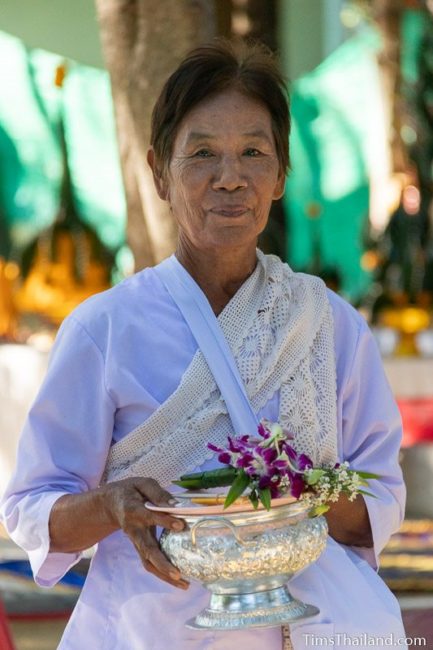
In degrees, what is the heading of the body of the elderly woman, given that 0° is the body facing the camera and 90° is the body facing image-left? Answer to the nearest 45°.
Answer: approximately 0°

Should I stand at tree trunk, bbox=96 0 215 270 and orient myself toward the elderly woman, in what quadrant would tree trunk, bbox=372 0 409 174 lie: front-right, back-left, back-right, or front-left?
back-left

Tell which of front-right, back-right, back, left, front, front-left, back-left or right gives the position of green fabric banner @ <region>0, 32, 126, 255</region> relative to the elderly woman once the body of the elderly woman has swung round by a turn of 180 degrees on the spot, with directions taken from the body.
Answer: front

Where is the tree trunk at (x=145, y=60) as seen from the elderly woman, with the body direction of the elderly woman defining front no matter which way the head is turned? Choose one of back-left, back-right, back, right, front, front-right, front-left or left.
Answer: back

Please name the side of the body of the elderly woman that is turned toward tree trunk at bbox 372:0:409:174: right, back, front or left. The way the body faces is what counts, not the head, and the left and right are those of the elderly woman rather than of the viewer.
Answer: back
